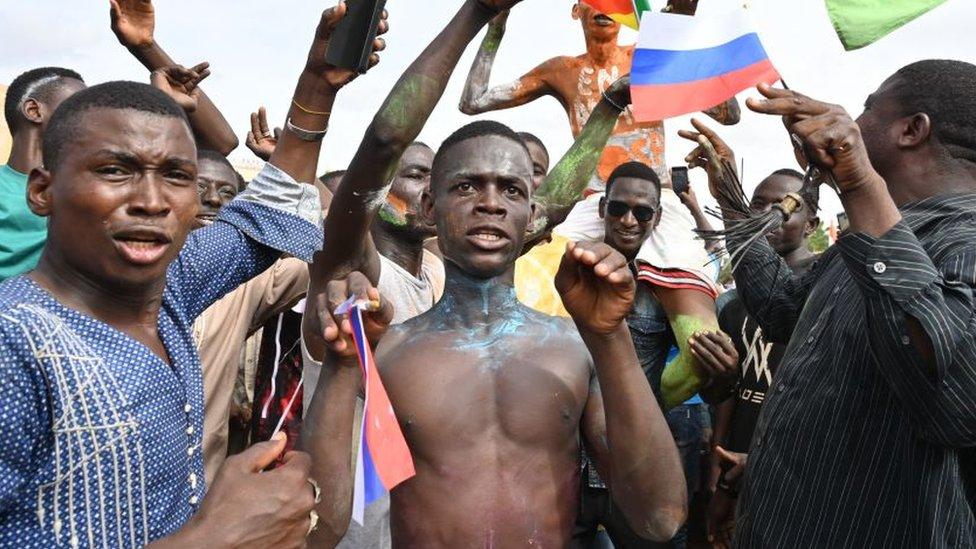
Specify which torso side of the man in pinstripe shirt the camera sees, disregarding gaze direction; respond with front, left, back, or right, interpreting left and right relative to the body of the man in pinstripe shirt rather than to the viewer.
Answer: left

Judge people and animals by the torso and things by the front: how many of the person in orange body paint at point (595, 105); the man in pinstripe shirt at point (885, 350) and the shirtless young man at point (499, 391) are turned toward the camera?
2

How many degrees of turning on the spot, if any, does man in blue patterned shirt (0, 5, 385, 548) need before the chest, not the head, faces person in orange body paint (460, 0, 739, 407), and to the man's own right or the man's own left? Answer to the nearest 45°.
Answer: approximately 90° to the man's own left

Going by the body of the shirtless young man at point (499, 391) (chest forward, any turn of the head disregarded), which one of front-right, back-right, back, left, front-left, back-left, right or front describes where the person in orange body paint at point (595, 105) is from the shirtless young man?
back

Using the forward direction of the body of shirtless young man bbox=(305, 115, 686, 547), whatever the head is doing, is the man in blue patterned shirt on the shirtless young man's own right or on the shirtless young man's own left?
on the shirtless young man's own right

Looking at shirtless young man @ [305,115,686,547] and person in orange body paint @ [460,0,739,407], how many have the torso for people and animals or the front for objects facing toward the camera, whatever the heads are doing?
2

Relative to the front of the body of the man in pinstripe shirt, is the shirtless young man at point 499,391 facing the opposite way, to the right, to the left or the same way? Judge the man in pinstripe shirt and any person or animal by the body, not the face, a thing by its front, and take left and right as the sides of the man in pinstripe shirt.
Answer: to the left

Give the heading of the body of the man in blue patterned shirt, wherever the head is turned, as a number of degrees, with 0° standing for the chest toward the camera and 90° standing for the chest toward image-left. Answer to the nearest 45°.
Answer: approximately 315°

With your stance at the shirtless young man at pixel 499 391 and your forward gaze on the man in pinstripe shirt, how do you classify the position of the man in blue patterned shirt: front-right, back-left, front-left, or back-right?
back-right
